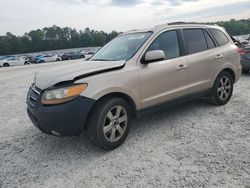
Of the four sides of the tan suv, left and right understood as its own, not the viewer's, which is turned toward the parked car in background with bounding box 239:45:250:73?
back

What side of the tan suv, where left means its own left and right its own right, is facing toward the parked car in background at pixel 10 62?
right
